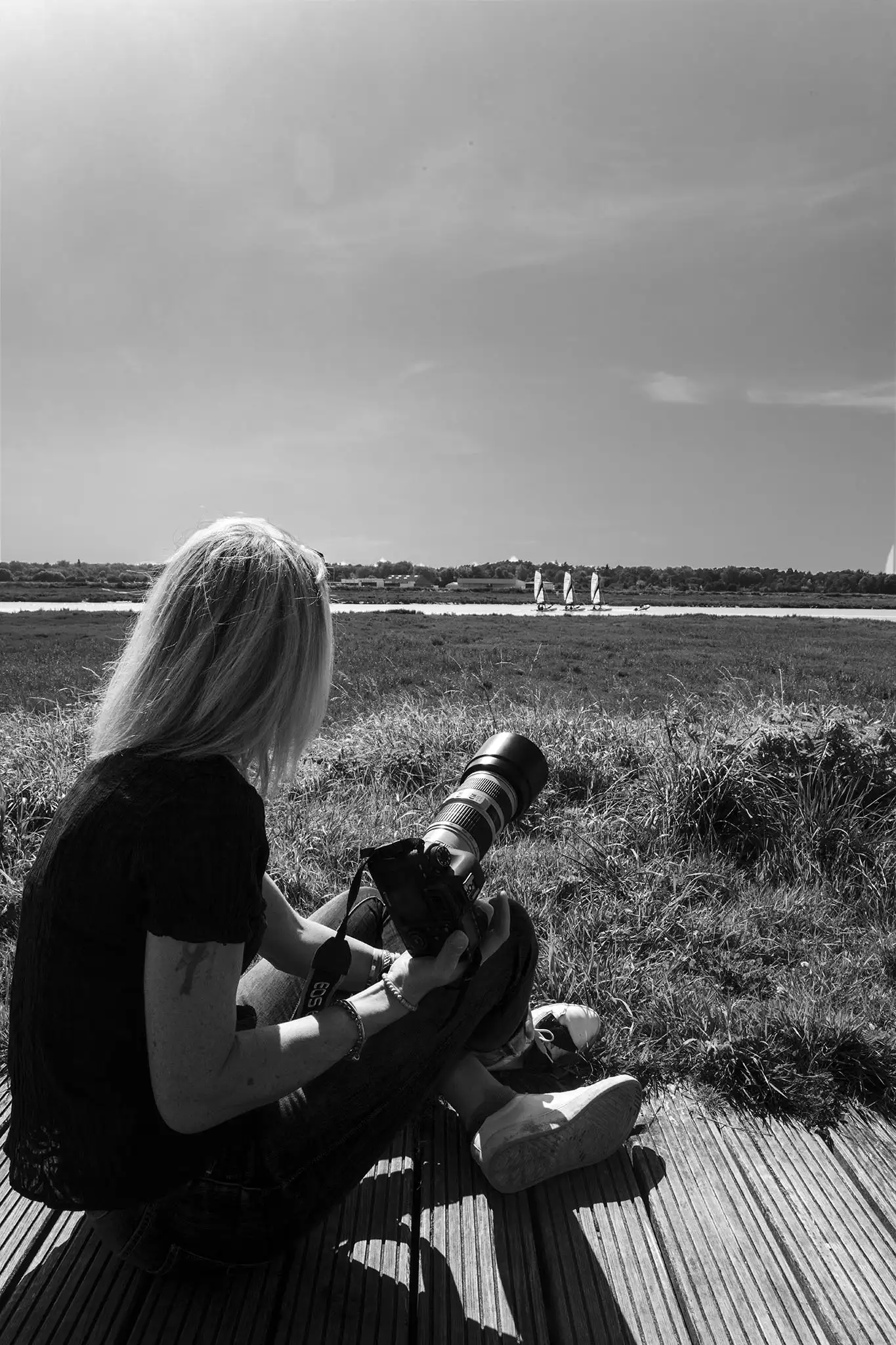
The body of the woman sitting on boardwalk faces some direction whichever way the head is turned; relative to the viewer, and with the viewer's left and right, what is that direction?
facing away from the viewer and to the right of the viewer

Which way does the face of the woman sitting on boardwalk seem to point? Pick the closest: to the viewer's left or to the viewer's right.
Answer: to the viewer's right
